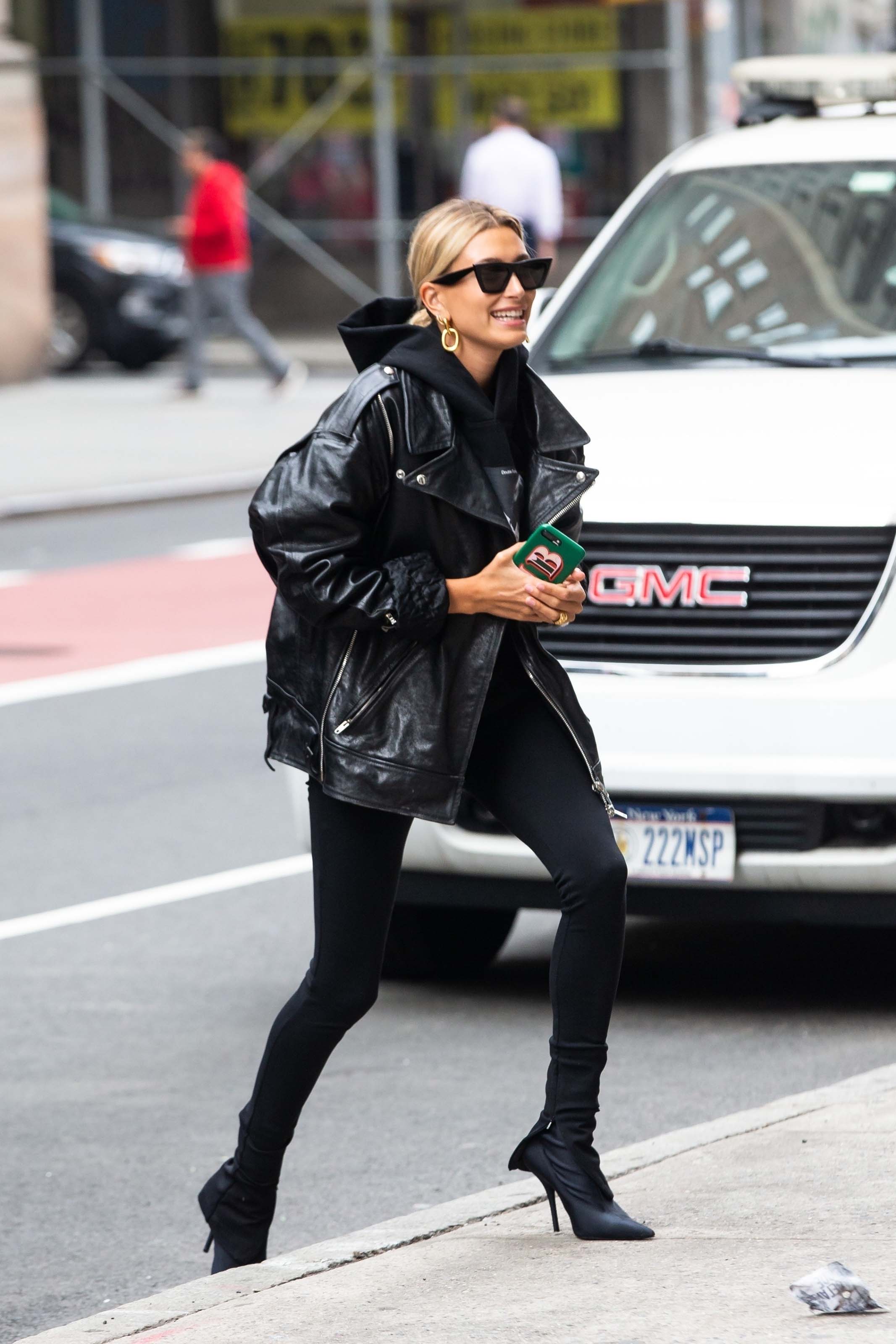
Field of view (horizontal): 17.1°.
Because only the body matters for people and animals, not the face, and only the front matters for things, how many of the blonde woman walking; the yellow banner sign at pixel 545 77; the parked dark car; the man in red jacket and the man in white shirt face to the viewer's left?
1

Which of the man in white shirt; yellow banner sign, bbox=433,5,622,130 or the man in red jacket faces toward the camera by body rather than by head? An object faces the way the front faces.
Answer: the yellow banner sign

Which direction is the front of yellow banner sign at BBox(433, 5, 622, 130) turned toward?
toward the camera

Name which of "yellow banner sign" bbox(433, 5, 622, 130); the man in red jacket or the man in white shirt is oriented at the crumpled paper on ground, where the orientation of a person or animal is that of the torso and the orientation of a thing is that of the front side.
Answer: the yellow banner sign

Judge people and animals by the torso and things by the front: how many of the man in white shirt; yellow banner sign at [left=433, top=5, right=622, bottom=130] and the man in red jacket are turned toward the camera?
1

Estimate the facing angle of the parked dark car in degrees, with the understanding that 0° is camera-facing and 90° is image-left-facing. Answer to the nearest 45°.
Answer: approximately 315°

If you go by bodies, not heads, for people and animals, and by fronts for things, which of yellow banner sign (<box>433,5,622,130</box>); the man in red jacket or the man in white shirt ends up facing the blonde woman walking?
the yellow banner sign

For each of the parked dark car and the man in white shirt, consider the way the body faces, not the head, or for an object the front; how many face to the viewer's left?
0

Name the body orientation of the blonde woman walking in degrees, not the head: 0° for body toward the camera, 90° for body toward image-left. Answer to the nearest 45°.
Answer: approximately 315°

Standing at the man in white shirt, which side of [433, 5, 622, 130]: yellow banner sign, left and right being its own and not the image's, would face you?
front

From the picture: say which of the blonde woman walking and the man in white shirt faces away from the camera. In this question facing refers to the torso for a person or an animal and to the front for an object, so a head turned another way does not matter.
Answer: the man in white shirt

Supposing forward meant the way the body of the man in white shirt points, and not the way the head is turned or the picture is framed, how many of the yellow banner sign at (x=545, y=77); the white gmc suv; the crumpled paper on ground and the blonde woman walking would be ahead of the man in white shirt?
1

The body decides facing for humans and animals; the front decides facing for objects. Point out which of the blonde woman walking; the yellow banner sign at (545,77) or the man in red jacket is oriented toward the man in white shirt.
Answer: the yellow banner sign

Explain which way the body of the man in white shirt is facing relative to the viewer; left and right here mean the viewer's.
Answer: facing away from the viewer

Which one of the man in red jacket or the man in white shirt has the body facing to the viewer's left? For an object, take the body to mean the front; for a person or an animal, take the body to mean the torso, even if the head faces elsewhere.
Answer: the man in red jacket

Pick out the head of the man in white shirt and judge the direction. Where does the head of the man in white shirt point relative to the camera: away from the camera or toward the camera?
away from the camera

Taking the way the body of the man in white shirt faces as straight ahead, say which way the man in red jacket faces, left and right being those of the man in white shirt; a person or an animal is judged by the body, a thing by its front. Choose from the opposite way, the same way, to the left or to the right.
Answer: to the left

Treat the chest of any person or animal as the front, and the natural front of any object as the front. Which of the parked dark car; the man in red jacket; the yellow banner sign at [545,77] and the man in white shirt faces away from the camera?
the man in white shirt

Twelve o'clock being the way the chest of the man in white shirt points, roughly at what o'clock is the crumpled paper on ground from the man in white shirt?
The crumpled paper on ground is roughly at 6 o'clock from the man in white shirt.

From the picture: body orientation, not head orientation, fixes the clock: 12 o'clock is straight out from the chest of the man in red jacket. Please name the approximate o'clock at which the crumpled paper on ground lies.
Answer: The crumpled paper on ground is roughly at 9 o'clock from the man in red jacket.
